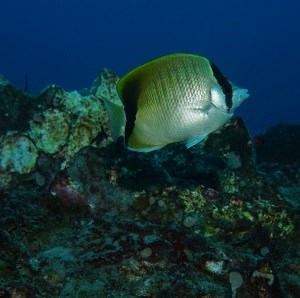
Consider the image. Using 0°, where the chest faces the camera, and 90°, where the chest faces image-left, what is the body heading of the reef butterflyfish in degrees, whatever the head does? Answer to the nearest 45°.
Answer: approximately 270°
